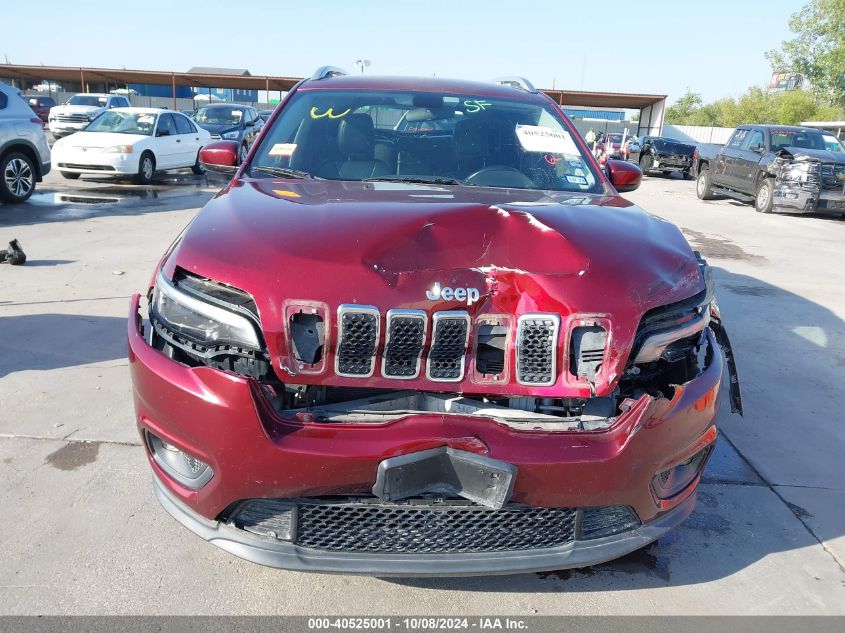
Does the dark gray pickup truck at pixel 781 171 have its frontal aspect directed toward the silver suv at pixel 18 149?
no

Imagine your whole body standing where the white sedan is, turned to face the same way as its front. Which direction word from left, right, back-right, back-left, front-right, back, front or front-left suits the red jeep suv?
front-left

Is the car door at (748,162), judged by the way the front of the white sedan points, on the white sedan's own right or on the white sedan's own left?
on the white sedan's own left

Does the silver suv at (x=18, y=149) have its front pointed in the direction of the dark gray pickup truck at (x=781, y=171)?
no

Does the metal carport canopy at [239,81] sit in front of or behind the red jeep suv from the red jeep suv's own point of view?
behind

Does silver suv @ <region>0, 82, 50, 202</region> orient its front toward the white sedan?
no

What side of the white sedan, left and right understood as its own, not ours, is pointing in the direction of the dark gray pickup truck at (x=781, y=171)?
left

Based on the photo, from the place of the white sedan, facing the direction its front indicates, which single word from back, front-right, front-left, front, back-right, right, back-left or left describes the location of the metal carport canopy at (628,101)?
back

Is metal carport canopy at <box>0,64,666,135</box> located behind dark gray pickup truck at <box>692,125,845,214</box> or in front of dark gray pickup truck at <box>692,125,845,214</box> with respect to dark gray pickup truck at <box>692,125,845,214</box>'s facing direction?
behind

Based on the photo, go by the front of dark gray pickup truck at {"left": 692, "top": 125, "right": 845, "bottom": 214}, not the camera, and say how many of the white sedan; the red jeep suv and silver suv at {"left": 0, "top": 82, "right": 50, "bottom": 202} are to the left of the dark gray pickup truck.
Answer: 0

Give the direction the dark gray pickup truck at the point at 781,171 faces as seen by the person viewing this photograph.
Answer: facing the viewer and to the right of the viewer

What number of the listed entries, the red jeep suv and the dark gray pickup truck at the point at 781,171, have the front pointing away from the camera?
0

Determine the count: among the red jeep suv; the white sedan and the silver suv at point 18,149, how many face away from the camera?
0

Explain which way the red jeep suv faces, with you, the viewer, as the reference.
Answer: facing the viewer

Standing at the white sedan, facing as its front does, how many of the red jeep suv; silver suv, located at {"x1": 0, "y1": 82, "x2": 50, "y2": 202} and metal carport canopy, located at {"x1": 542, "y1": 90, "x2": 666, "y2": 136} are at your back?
1

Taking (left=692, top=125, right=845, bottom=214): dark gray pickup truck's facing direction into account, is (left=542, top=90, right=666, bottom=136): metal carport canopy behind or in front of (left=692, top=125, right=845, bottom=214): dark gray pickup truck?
behind
